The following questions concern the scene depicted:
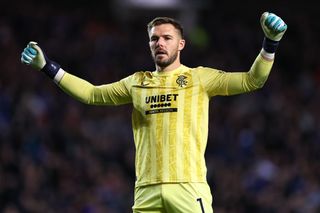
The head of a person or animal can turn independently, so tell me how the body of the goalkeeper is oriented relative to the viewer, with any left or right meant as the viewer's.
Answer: facing the viewer

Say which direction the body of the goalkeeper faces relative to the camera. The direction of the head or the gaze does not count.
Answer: toward the camera
